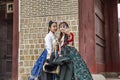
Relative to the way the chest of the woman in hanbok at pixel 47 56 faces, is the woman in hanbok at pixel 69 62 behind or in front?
in front

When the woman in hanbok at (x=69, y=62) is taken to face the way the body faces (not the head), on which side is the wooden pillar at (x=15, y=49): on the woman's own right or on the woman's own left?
on the woman's own right

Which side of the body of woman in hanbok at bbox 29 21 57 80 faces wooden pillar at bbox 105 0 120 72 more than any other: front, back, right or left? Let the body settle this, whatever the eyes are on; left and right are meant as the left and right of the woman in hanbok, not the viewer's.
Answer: left

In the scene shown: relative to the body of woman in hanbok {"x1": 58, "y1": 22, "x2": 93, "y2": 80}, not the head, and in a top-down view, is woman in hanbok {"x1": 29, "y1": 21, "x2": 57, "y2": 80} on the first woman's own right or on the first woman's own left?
on the first woman's own right

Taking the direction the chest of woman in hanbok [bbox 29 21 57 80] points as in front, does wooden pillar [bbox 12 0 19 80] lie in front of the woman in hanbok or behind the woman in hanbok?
behind

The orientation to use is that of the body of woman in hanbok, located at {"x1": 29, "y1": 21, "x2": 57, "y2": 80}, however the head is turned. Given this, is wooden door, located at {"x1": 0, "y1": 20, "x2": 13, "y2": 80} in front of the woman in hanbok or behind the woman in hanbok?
behind

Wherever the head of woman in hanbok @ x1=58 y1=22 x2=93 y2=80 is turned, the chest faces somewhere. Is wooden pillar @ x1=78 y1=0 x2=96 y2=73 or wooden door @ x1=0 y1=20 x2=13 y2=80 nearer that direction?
the wooden door

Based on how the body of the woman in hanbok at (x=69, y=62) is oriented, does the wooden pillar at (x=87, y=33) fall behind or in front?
behind

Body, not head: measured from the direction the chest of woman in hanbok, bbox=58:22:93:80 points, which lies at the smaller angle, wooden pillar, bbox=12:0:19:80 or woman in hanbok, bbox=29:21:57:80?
the woman in hanbok

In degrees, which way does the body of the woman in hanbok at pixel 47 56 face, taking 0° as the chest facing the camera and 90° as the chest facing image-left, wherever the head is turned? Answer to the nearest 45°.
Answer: approximately 315°

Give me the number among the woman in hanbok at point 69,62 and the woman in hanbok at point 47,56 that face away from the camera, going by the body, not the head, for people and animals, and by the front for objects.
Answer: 0

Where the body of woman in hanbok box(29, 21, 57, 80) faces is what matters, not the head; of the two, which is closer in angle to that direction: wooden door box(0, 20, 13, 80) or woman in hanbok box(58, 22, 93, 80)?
the woman in hanbok
